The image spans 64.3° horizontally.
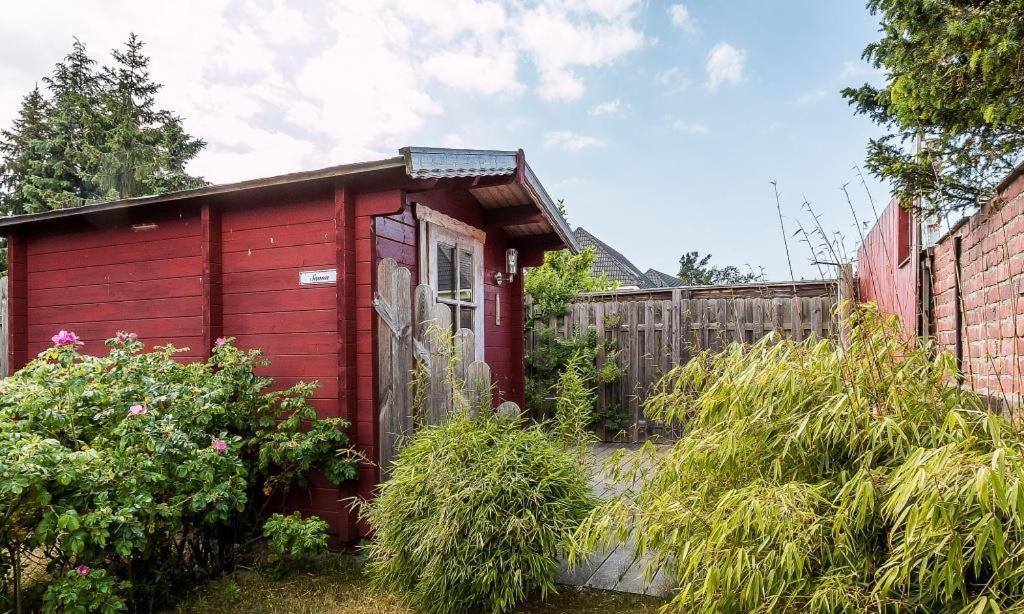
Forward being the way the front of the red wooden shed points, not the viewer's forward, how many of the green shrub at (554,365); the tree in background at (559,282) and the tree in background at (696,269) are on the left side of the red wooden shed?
3

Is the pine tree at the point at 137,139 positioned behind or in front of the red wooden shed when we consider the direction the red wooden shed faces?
behind

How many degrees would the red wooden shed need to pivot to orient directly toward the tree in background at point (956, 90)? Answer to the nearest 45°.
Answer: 0° — it already faces it

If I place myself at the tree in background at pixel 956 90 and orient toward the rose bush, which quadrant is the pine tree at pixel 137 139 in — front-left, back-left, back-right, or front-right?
front-right

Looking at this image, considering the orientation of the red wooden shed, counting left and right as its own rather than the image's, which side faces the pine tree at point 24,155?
back

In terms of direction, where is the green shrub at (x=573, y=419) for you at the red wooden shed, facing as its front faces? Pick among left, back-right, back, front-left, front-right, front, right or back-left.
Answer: front

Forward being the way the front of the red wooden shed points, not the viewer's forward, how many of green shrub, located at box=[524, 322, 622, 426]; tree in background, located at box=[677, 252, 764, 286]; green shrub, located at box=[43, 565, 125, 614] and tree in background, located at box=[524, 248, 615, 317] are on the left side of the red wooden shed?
3

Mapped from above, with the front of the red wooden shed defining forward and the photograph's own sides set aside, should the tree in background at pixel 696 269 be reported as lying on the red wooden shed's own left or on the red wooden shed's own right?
on the red wooden shed's own left

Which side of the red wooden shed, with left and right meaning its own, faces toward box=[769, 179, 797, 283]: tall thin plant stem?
front

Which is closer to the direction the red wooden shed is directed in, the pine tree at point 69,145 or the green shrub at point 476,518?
the green shrub

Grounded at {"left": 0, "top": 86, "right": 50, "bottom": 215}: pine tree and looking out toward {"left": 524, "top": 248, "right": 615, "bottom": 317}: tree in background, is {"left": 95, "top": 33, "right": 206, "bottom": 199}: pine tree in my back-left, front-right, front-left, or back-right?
front-left

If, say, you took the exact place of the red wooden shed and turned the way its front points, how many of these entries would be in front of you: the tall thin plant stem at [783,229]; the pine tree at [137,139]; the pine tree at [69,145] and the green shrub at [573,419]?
2
